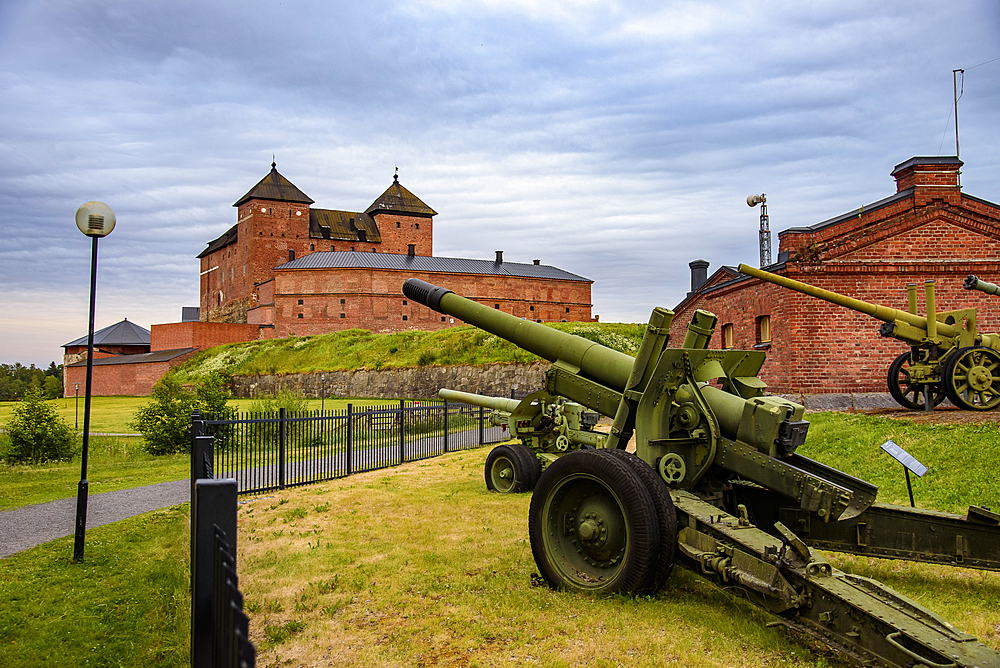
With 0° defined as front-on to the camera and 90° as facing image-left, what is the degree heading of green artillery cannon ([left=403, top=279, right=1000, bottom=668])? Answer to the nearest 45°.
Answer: approximately 135°

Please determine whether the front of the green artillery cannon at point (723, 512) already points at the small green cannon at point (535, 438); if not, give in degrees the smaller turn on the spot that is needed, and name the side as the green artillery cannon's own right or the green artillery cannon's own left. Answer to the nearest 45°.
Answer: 0° — it already faces it

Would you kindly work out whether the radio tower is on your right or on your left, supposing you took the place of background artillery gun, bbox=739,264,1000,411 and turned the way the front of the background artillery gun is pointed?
on your right

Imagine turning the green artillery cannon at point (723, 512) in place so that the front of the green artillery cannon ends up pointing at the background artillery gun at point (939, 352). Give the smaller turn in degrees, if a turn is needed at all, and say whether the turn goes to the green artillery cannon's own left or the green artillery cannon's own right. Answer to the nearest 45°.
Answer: approximately 90° to the green artillery cannon's own right

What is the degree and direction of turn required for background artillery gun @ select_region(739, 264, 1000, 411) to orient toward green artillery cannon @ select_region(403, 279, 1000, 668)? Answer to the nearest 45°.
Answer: approximately 45° to its left

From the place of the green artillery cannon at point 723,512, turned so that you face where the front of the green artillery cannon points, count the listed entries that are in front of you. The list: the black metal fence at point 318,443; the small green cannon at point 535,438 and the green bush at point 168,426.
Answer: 3

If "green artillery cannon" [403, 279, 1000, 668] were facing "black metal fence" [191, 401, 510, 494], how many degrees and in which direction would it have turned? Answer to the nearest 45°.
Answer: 0° — it already faces it

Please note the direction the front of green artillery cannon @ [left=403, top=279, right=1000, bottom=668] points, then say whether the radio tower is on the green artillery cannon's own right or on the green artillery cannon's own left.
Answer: on the green artillery cannon's own right
